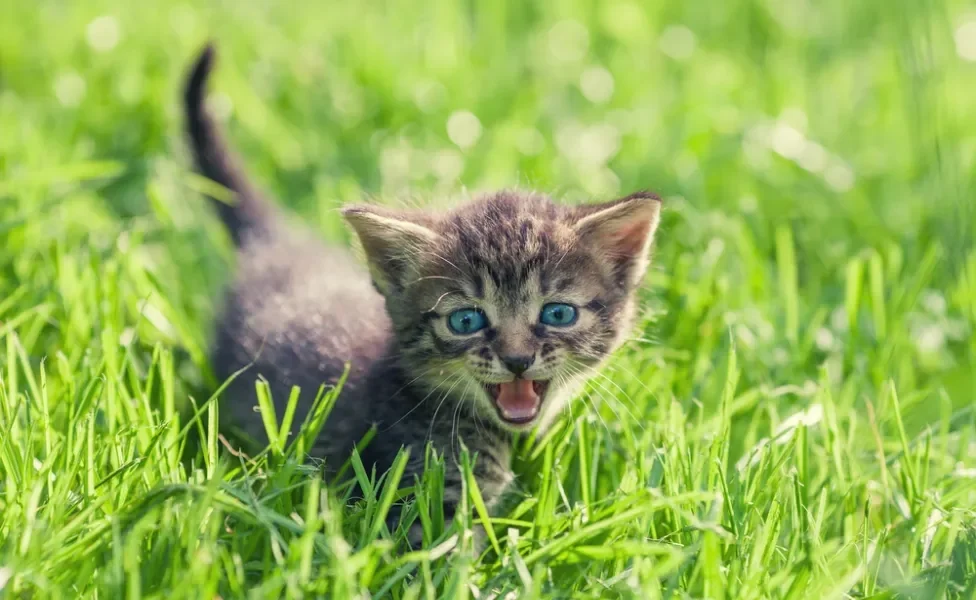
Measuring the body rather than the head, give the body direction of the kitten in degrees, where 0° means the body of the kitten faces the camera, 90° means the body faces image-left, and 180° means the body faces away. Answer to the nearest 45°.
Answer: approximately 315°
